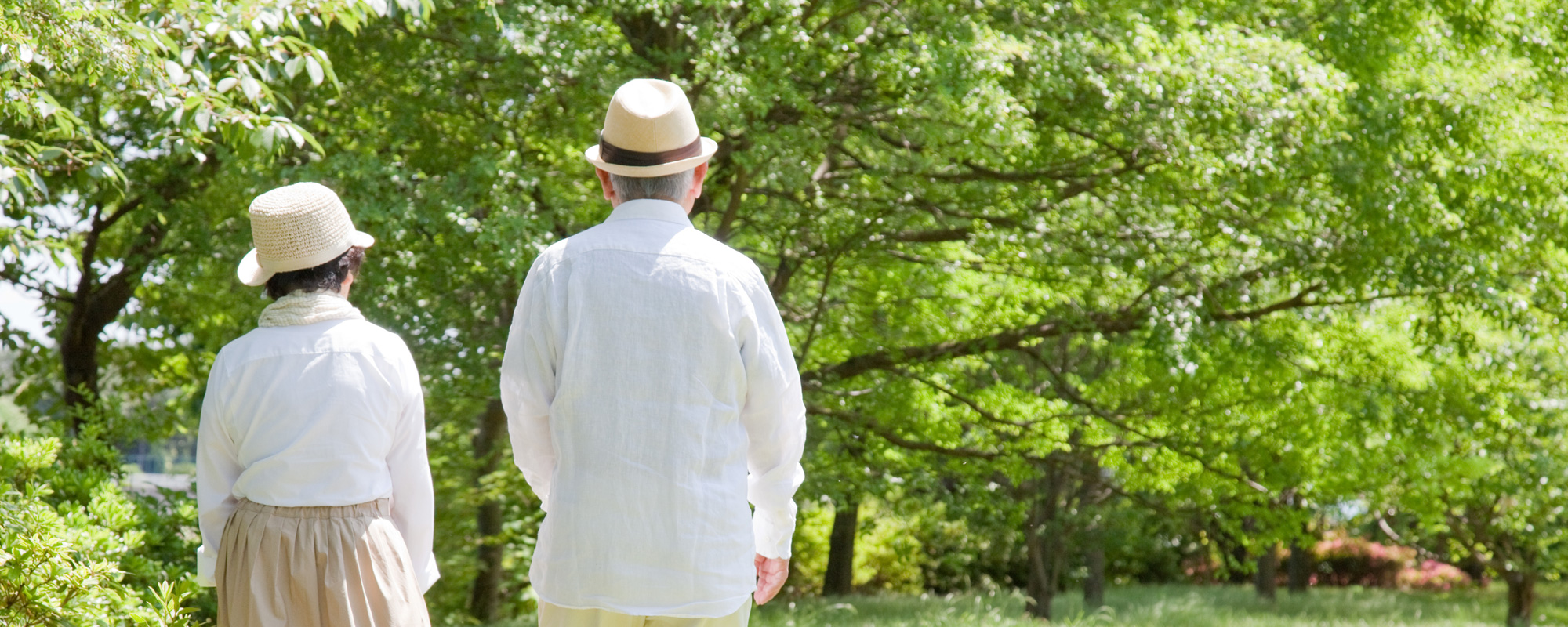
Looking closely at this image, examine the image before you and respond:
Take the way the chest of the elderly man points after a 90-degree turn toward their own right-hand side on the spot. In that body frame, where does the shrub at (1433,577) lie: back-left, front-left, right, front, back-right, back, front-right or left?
front-left

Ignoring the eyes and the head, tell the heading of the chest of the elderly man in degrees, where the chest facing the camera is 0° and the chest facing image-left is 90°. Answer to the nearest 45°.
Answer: approximately 180°

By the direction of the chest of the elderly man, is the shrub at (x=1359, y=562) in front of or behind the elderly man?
in front

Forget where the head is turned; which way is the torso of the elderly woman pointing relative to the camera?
away from the camera

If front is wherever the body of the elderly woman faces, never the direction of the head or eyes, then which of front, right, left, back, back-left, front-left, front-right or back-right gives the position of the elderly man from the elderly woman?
back-right

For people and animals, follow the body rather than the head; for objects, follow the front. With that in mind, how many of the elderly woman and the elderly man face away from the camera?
2

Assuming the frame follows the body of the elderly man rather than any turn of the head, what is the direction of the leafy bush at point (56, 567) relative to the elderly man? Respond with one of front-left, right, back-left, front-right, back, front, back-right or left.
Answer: front-left

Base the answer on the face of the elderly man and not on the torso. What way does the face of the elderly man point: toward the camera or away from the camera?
away from the camera

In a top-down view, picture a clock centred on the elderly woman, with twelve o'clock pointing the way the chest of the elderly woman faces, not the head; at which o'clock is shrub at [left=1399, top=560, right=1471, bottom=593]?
The shrub is roughly at 2 o'clock from the elderly woman.

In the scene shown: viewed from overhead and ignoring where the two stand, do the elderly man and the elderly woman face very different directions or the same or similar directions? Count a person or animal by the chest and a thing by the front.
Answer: same or similar directions
